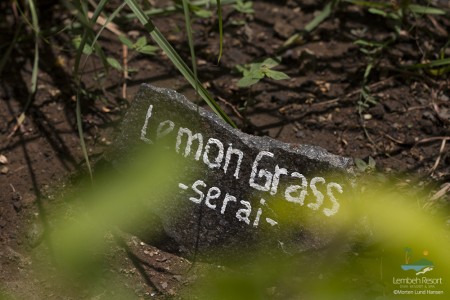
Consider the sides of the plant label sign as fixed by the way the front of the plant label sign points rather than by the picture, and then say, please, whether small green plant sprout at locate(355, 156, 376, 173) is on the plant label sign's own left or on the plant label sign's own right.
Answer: on the plant label sign's own left

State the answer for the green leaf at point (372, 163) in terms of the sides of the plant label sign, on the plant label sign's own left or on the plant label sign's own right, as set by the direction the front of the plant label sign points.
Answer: on the plant label sign's own left

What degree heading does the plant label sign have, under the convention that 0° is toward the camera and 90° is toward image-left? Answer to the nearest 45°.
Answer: approximately 0°

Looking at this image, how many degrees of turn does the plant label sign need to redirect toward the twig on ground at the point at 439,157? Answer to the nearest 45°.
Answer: approximately 90° to its left
